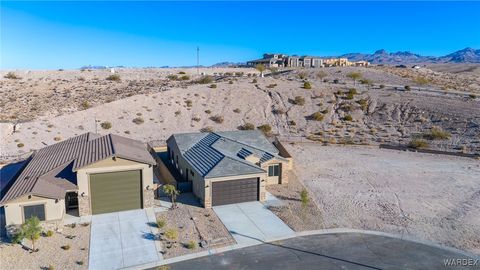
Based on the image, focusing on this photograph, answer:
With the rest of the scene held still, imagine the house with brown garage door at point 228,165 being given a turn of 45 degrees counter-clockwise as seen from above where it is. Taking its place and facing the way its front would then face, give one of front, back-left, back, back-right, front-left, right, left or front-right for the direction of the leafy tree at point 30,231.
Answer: back-right

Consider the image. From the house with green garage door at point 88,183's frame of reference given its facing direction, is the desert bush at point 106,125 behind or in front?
behind

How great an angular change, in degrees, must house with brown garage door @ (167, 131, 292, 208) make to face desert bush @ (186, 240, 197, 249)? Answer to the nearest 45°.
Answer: approximately 45° to its right

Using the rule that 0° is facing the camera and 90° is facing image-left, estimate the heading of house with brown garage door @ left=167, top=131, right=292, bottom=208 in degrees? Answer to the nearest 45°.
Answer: approximately 315°

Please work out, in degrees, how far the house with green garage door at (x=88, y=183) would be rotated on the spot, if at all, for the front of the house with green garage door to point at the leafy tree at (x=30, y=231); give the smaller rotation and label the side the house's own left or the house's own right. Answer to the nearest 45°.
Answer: approximately 45° to the house's own right

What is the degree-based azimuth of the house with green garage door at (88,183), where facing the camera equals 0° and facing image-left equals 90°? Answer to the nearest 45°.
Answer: approximately 0°

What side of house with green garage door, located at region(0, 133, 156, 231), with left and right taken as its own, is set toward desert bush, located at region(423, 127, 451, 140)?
left

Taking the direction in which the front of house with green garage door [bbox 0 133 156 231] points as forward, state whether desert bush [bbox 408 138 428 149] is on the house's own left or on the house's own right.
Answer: on the house's own left

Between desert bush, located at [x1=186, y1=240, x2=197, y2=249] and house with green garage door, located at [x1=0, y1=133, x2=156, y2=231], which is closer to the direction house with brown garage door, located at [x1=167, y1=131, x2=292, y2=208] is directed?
the desert bush

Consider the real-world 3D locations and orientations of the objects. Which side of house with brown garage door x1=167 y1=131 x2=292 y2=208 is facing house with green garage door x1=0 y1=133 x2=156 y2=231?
right
